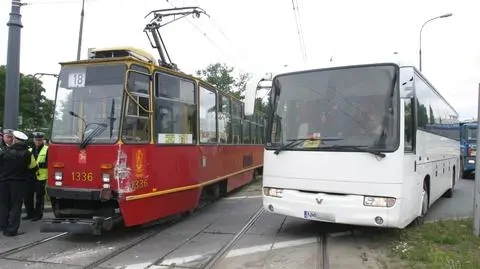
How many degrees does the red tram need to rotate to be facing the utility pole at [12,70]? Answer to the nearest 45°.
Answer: approximately 90° to its right

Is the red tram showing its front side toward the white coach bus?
no

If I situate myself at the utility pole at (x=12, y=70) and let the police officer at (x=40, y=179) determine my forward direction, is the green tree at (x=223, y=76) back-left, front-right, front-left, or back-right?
back-left

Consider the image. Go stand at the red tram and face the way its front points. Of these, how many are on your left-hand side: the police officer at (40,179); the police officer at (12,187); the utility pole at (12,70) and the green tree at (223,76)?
0

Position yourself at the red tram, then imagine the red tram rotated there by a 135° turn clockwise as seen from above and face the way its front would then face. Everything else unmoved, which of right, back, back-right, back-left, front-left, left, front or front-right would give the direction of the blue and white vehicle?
front-right

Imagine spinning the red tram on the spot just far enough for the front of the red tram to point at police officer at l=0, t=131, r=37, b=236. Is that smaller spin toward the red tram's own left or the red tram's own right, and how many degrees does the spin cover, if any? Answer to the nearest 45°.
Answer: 0° — it already faces them

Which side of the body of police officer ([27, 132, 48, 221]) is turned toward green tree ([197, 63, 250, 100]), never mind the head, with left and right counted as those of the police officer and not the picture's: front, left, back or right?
back

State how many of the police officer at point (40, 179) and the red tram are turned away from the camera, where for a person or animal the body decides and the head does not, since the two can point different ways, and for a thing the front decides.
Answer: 0

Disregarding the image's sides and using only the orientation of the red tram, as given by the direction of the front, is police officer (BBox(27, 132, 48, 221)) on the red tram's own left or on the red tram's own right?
on the red tram's own right

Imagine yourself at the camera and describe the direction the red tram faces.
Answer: facing the viewer and to the left of the viewer

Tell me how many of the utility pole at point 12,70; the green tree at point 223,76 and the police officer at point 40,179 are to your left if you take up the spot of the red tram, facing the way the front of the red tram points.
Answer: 0

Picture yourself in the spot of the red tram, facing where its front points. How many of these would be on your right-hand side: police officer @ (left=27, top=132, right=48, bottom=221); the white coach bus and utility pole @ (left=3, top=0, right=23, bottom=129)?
2

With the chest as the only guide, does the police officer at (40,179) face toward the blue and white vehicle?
no

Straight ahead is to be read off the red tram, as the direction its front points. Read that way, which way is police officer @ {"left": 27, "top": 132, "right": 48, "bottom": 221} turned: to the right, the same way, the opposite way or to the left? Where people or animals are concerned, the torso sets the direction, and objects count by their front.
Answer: the same way
